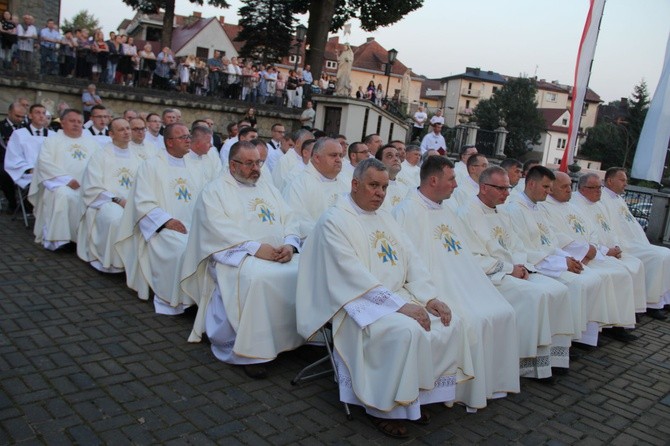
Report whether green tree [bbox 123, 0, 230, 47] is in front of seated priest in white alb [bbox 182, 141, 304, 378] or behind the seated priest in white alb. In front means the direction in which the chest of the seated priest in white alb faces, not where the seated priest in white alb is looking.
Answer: behind

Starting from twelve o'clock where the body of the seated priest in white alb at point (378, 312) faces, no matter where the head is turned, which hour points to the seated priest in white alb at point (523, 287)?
the seated priest in white alb at point (523, 287) is roughly at 9 o'clock from the seated priest in white alb at point (378, 312).
